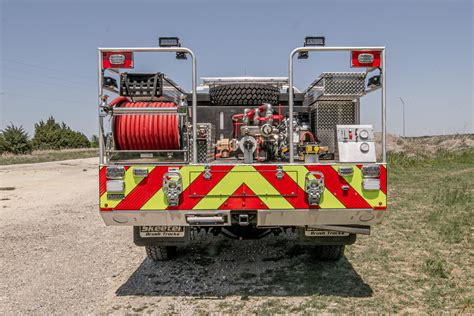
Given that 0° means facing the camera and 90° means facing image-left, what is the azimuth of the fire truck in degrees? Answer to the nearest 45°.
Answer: approximately 180°

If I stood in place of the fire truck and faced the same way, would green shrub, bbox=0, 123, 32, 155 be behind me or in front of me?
in front
